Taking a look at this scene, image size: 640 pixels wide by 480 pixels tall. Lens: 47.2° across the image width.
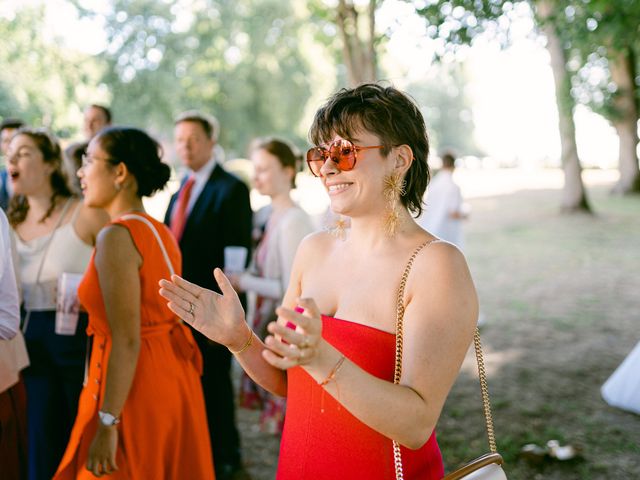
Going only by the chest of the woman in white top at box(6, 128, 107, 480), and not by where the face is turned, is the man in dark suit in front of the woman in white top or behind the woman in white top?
behind

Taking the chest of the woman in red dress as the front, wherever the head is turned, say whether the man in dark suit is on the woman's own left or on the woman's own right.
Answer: on the woman's own right

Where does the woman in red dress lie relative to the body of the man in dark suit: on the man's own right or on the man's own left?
on the man's own left

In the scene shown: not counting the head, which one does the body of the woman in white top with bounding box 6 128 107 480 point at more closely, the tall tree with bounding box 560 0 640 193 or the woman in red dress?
the woman in red dress

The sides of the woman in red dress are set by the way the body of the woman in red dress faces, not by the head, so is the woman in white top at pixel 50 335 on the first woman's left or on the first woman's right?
on the first woman's right

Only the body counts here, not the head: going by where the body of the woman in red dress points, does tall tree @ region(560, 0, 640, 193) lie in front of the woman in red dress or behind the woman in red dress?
behind

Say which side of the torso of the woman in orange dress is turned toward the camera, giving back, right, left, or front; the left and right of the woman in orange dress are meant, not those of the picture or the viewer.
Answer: left
